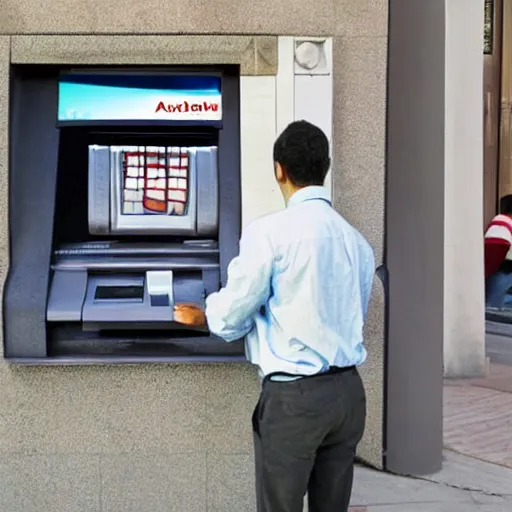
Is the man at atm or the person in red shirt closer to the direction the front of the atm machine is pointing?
the man at atm

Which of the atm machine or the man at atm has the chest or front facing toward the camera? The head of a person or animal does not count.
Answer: the atm machine

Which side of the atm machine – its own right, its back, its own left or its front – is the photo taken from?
front

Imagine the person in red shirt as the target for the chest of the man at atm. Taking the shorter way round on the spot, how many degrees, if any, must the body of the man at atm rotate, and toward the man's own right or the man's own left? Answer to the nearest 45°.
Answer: approximately 45° to the man's own right

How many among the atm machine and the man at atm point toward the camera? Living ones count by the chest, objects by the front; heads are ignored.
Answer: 1

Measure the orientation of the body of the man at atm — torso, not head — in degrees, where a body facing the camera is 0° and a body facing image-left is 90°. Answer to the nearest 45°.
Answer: approximately 135°

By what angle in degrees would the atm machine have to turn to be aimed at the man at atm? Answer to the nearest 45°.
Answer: approximately 45° to its left

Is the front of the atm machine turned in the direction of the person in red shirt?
no

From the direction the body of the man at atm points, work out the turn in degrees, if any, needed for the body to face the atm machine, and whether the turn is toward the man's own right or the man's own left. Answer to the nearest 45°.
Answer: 0° — they already face it
